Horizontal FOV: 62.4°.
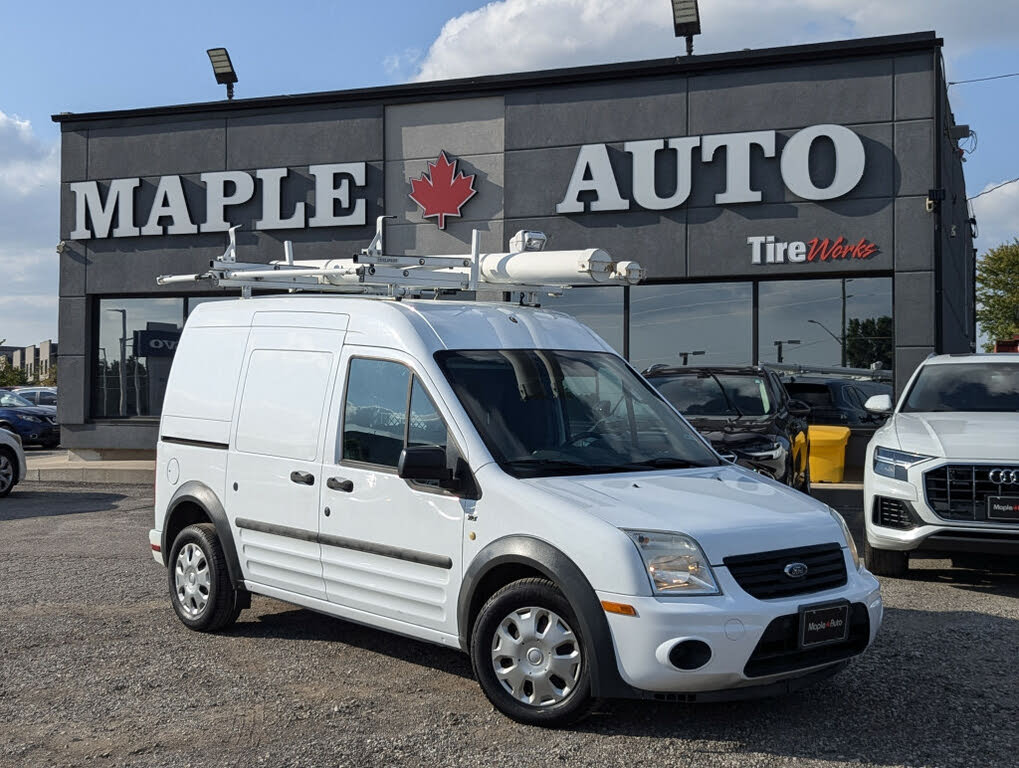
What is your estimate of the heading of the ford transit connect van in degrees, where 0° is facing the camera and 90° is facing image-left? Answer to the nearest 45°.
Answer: approximately 315°

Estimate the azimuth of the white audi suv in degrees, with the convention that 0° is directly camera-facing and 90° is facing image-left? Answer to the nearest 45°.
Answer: approximately 0°

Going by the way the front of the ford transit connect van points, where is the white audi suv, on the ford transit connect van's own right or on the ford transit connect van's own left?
on the ford transit connect van's own left

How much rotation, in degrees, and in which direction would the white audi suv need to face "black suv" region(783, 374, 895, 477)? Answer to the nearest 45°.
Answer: approximately 180°

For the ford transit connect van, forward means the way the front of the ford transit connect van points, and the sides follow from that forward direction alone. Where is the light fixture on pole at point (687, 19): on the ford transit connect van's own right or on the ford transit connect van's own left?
on the ford transit connect van's own left

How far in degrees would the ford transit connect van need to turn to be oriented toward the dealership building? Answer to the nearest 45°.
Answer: approximately 135° to its left

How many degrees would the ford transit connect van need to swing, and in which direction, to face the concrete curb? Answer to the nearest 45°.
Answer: approximately 180°
